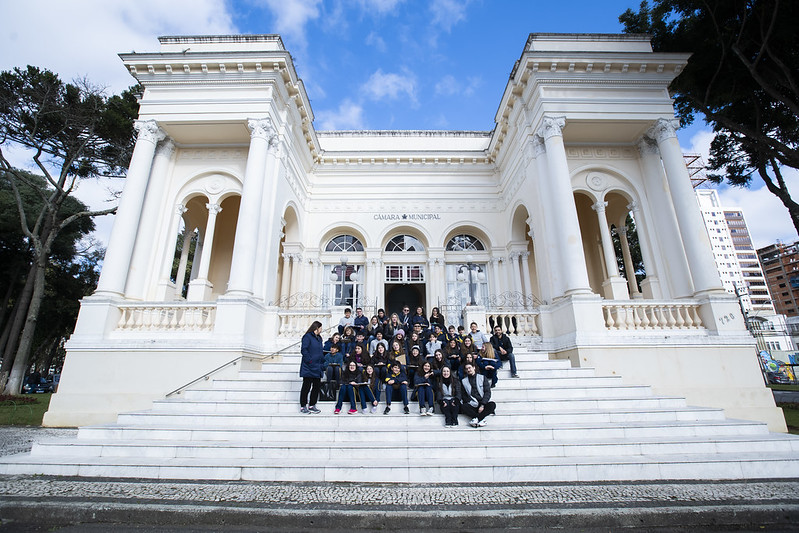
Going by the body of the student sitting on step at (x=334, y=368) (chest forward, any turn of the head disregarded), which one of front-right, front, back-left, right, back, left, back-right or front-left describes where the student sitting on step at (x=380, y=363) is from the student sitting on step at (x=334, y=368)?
left

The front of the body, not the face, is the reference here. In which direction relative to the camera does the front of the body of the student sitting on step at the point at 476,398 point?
toward the camera

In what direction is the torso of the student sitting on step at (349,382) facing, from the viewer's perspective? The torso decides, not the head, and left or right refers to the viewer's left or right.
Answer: facing the viewer

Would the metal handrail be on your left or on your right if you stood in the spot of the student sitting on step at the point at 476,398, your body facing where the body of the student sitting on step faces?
on your right

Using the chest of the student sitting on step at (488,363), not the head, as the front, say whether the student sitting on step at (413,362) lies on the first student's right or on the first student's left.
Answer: on the first student's right

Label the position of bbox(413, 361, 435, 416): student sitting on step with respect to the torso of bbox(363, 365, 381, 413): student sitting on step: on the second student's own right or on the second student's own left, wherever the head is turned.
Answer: on the second student's own left

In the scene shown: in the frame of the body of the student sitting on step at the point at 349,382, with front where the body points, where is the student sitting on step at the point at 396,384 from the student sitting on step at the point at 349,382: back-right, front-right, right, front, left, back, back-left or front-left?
left

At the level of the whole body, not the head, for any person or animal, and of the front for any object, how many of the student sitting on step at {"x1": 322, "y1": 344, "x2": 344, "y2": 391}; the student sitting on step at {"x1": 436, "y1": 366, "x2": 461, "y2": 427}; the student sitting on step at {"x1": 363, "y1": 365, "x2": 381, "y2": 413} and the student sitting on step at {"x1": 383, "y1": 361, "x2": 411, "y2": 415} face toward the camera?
4

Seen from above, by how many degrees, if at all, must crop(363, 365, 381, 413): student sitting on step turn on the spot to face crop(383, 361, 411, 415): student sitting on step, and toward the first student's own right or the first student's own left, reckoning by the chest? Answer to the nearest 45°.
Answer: approximately 90° to the first student's own left

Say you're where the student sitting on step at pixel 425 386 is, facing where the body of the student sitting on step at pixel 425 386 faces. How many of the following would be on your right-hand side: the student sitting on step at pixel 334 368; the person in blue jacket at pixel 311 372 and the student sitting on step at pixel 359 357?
3

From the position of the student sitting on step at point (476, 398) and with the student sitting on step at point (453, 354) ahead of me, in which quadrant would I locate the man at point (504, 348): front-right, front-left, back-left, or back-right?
front-right

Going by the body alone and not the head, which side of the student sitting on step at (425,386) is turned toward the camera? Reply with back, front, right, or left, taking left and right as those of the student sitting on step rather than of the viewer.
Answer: front

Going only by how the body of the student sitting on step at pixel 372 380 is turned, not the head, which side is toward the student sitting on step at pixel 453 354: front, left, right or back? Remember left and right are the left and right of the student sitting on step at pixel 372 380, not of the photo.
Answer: left
